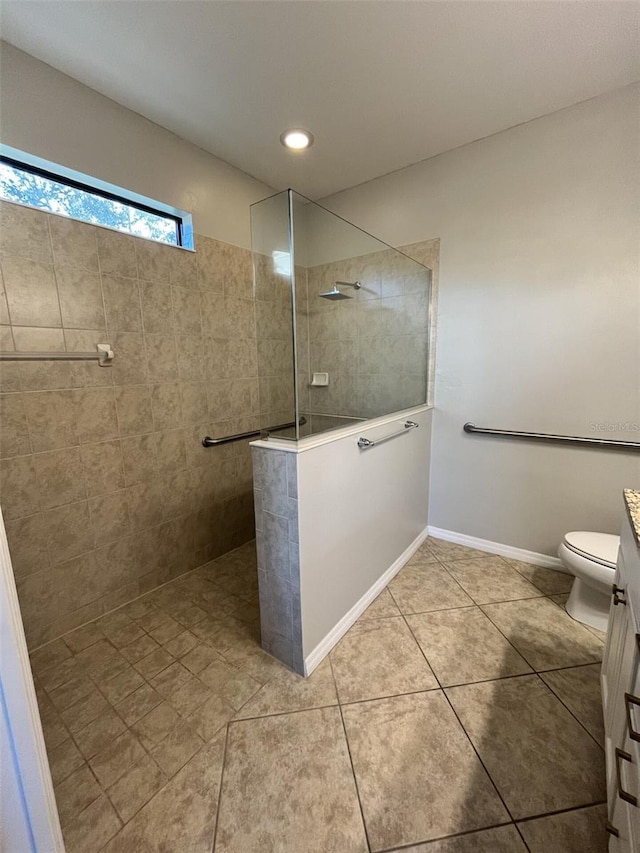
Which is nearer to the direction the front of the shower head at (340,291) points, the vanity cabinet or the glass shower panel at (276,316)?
the glass shower panel

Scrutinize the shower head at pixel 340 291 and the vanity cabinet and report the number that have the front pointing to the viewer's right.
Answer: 0

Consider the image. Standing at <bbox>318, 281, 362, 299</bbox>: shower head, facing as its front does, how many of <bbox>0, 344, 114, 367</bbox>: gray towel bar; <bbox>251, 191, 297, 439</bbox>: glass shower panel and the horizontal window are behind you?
0

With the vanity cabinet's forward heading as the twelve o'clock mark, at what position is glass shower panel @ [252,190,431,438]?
The glass shower panel is roughly at 1 o'clock from the vanity cabinet.

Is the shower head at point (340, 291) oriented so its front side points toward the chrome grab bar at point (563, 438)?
no

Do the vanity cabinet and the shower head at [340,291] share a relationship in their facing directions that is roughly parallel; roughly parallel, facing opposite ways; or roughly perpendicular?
roughly perpendicular

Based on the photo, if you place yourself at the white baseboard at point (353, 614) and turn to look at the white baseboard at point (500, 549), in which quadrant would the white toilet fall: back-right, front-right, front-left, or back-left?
front-right

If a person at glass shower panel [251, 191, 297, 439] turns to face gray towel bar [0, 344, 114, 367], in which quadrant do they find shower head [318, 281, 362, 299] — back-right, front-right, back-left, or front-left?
back-right

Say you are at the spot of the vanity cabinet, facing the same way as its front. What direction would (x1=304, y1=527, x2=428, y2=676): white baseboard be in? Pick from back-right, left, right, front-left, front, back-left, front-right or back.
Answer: front

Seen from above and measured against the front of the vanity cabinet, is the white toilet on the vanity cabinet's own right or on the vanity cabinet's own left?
on the vanity cabinet's own right

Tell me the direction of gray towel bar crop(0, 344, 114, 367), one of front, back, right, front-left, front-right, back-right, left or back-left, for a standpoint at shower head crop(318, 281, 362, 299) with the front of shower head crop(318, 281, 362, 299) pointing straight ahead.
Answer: front

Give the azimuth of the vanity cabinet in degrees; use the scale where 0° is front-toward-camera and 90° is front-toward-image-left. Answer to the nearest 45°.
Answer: approximately 90°

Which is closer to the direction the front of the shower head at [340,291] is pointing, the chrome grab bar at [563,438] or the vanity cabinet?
the vanity cabinet

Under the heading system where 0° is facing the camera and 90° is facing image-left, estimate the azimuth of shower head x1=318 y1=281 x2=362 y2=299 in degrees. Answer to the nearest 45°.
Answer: approximately 45°

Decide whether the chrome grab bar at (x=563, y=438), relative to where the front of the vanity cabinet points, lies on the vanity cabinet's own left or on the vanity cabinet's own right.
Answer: on the vanity cabinet's own right
